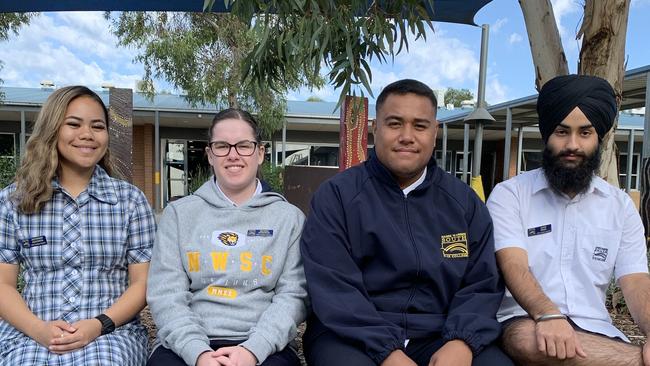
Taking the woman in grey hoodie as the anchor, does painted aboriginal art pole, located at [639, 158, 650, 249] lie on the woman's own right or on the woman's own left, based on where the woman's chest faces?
on the woman's own left

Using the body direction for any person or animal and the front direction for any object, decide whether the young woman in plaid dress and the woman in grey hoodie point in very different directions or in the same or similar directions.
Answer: same or similar directions

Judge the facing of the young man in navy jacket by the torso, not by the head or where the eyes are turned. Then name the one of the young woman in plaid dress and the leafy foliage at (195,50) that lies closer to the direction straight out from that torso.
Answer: the young woman in plaid dress

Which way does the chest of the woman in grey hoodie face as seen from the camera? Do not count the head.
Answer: toward the camera

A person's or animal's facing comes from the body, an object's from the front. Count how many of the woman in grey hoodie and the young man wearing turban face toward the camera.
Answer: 2

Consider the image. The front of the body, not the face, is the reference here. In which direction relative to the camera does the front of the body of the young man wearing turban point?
toward the camera

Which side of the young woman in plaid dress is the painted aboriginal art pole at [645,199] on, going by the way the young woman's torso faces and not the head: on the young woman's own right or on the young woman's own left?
on the young woman's own left

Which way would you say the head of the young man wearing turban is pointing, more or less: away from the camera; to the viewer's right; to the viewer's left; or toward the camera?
toward the camera

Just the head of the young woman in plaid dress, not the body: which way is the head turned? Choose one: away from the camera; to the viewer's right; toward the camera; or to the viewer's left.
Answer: toward the camera

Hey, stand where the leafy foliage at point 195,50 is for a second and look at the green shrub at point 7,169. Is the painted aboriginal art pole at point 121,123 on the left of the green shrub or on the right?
left

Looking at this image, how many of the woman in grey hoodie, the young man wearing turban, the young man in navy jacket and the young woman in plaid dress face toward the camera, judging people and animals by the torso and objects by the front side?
4

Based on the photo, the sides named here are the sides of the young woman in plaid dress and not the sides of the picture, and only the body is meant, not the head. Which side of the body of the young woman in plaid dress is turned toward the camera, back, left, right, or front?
front

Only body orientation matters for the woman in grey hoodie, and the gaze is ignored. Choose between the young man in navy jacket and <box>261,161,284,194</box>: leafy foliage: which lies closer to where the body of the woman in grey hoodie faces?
the young man in navy jacket
